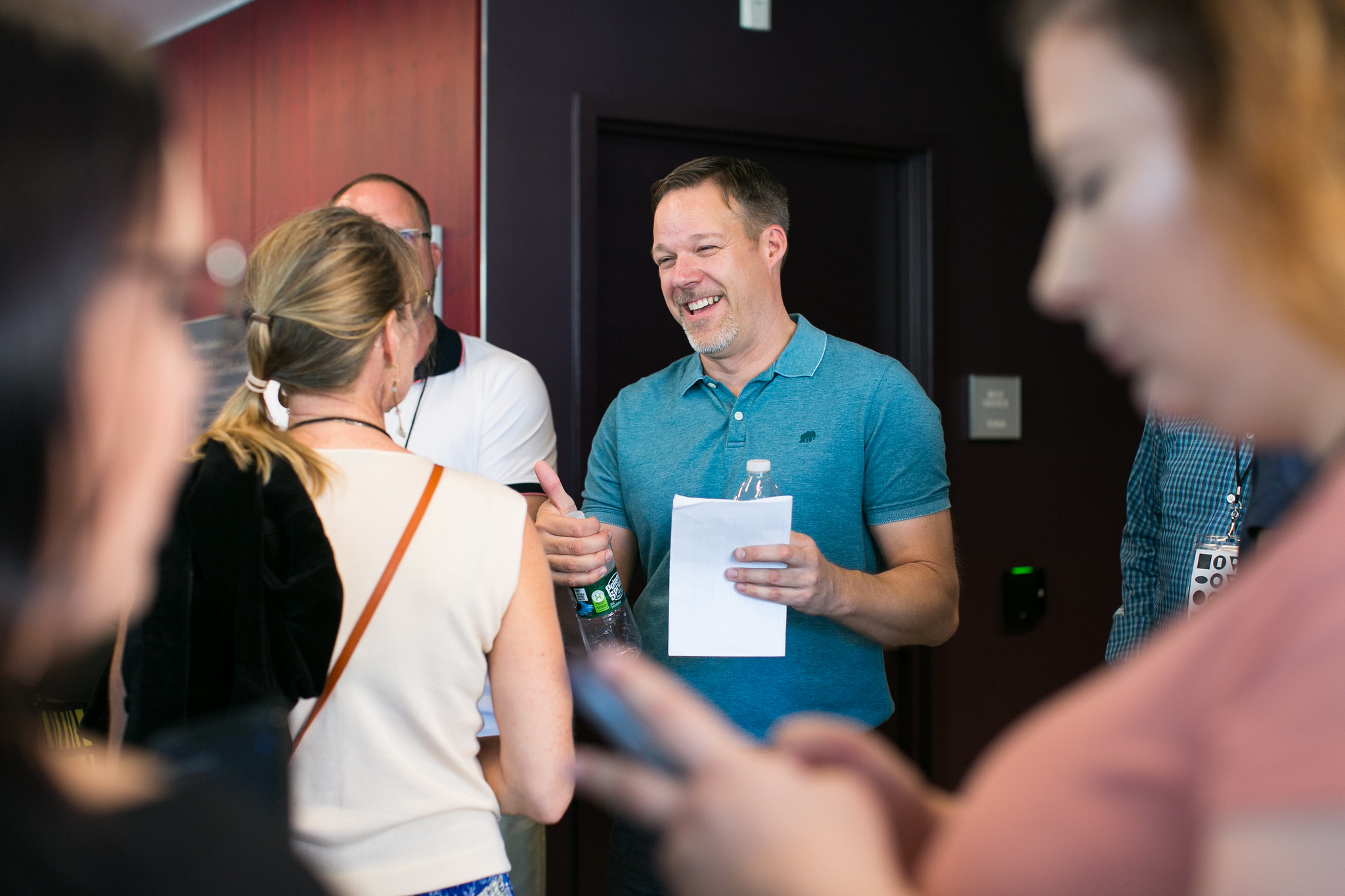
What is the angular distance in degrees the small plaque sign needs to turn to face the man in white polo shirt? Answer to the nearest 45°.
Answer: approximately 45° to its right

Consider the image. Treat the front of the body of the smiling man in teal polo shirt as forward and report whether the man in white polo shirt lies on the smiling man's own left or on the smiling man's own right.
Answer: on the smiling man's own right

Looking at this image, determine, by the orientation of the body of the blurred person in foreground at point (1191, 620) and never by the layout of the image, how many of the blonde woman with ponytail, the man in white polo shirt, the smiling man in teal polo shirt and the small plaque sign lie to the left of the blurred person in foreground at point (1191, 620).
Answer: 0

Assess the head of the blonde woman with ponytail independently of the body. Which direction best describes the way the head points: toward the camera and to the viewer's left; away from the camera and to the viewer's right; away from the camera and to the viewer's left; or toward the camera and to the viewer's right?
away from the camera and to the viewer's right

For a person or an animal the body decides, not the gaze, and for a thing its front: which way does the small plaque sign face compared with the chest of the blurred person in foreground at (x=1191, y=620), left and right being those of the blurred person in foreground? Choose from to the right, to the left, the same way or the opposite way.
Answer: to the left

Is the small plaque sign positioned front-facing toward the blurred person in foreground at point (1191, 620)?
yes

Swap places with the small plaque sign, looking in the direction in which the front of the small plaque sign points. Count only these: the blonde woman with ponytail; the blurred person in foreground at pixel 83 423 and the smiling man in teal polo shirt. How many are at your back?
0

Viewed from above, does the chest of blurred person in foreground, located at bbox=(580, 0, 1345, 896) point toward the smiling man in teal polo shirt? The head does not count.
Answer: no

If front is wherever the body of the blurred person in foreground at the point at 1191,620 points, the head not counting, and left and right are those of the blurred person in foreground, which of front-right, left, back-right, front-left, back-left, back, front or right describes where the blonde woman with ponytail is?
front-right

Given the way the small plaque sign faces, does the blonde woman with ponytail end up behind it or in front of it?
in front

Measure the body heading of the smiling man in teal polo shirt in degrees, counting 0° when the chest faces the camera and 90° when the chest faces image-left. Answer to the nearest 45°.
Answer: approximately 45°

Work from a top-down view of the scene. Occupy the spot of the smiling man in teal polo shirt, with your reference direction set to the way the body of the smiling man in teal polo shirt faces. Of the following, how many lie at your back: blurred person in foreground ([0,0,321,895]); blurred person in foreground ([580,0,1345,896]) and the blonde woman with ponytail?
0

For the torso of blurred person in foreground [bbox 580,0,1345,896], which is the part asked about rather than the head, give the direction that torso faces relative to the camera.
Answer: to the viewer's left

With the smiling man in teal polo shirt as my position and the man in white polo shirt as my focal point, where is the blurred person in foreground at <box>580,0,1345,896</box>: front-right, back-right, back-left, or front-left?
back-left

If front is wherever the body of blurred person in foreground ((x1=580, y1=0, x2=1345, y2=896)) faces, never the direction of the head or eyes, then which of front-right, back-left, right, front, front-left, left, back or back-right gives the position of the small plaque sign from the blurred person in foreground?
right

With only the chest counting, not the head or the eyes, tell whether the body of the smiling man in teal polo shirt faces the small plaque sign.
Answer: no

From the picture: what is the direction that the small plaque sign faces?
toward the camera

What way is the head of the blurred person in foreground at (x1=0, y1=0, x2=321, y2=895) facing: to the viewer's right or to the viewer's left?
to the viewer's right
